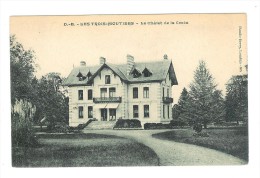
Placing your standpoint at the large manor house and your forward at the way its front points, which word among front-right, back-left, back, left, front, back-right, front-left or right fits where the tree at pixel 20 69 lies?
right

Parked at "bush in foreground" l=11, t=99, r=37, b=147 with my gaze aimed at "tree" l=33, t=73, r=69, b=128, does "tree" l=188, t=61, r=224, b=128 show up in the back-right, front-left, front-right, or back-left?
front-right

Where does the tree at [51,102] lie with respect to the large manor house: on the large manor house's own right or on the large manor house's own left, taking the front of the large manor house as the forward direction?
on the large manor house's own right

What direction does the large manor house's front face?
toward the camera

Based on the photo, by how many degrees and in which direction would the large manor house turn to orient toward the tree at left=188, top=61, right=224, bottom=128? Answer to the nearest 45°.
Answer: approximately 90° to its left
